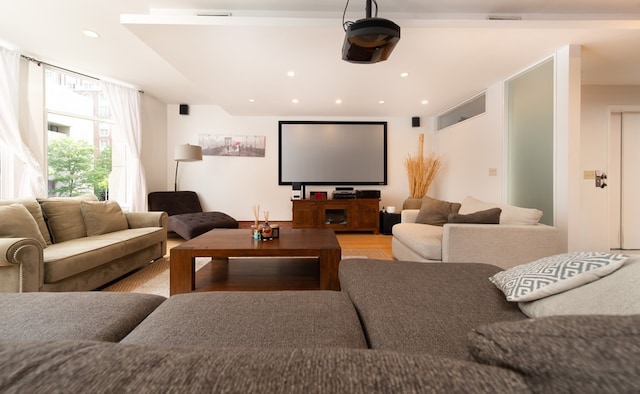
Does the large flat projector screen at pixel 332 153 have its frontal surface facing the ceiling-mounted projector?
yes

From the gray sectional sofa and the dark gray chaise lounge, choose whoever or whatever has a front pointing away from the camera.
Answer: the gray sectional sofa

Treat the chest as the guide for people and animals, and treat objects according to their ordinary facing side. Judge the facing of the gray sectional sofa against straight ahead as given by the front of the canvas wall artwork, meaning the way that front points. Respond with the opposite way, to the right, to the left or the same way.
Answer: the opposite way

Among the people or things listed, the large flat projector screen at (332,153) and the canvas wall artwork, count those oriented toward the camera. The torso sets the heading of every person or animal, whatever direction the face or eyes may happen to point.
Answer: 2

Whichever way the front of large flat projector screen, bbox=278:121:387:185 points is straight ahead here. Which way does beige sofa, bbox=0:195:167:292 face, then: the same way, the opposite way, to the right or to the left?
to the left

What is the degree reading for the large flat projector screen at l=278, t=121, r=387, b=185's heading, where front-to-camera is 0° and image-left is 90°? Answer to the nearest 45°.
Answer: approximately 0°

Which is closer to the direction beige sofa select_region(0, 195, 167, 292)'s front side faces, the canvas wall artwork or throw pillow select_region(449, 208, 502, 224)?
the throw pillow

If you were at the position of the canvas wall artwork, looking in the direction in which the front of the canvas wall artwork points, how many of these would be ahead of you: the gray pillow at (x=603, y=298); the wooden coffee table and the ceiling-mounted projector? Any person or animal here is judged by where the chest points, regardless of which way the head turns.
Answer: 3

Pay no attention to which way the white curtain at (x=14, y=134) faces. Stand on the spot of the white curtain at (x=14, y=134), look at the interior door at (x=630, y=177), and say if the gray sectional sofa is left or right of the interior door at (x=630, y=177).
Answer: right

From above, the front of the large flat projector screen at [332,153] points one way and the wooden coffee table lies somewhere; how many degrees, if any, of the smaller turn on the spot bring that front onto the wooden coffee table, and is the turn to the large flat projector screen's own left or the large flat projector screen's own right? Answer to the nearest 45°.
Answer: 0° — it already faces it

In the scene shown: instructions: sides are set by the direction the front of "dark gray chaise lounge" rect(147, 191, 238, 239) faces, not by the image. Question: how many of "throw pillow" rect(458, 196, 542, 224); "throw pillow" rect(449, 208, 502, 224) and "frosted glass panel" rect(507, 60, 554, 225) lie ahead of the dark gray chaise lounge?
3

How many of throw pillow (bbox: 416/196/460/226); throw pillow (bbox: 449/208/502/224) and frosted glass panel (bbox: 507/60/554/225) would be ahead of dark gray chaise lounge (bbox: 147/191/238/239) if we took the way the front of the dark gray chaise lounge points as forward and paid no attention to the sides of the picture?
3

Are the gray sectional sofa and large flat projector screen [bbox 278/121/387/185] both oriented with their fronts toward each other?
yes

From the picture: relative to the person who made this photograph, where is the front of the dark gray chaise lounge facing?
facing the viewer and to the right of the viewer

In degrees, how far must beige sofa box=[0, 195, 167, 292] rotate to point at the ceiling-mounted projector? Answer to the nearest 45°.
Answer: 0° — it already faces it

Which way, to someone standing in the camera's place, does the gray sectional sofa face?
facing away from the viewer

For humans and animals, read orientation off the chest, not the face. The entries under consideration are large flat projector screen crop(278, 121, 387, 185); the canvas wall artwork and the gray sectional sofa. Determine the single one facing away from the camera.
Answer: the gray sectional sofa
